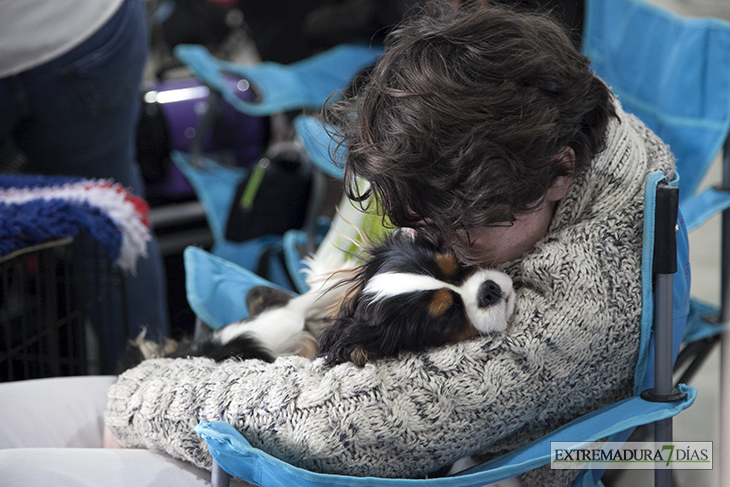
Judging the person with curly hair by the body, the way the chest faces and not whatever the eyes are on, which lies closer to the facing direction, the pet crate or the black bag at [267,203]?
the pet crate

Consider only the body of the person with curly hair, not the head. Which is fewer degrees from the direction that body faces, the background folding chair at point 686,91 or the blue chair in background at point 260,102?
the blue chair in background

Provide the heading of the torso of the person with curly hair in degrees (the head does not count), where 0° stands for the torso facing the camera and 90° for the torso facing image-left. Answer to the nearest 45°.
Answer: approximately 90°

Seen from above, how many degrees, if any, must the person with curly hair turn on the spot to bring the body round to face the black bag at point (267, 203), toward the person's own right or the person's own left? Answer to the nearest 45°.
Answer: approximately 90° to the person's own right

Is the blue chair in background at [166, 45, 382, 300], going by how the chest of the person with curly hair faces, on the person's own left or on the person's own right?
on the person's own right

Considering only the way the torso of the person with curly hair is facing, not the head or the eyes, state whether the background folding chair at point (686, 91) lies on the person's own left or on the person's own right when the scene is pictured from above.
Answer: on the person's own right

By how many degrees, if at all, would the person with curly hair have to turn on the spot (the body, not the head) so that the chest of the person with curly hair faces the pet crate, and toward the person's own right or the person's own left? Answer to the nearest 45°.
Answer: approximately 45° to the person's own right
